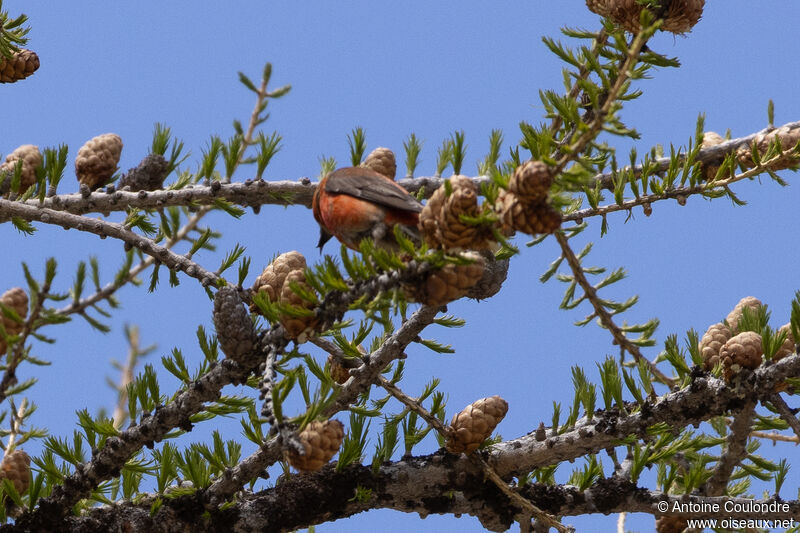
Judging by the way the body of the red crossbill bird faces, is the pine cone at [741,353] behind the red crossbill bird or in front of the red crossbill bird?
behind

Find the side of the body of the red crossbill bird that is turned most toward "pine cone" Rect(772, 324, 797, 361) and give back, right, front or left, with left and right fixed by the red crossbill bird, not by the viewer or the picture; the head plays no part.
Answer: back

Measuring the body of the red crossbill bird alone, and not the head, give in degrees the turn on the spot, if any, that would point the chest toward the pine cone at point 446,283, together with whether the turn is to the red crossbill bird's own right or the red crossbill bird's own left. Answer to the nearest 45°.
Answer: approximately 180°

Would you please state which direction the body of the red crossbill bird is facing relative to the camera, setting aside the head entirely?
to the viewer's left

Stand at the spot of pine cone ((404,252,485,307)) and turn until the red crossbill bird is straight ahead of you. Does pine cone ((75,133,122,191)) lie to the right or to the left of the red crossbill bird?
left
